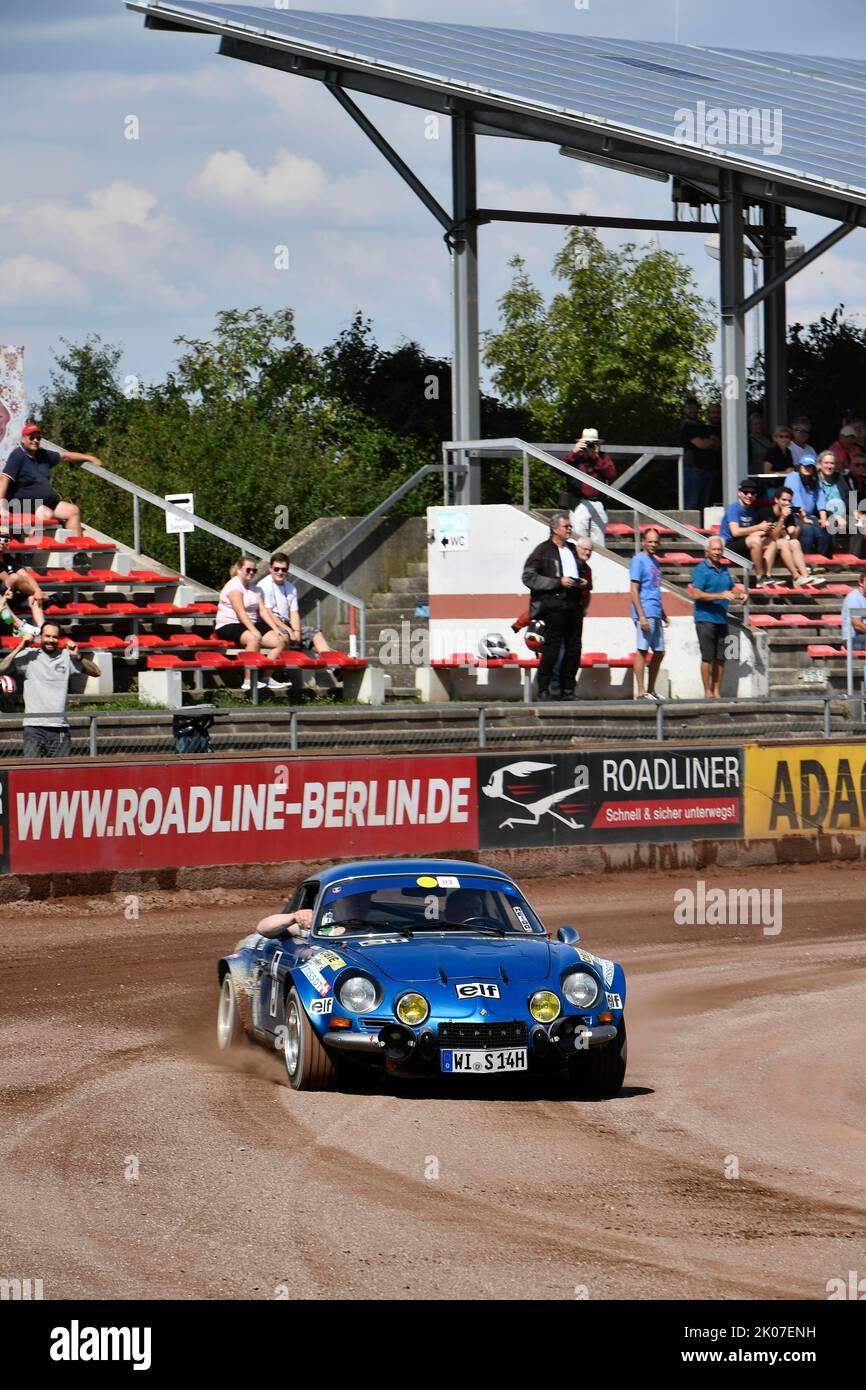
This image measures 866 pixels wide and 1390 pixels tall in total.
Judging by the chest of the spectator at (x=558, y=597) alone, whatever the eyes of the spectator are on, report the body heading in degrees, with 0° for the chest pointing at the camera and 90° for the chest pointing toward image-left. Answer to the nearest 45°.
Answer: approximately 315°

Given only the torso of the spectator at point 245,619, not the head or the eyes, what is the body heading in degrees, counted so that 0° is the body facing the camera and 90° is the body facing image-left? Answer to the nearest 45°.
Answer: approximately 315°

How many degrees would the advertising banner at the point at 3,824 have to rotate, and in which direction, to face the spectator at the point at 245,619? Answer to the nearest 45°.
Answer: approximately 135° to its left

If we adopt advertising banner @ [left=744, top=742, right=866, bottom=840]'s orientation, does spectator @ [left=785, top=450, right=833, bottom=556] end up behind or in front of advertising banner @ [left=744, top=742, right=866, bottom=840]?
behind

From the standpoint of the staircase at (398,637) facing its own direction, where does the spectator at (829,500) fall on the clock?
The spectator is roughly at 9 o'clock from the staircase.

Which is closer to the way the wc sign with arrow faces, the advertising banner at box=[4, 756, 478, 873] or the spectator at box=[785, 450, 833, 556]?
the advertising banner
